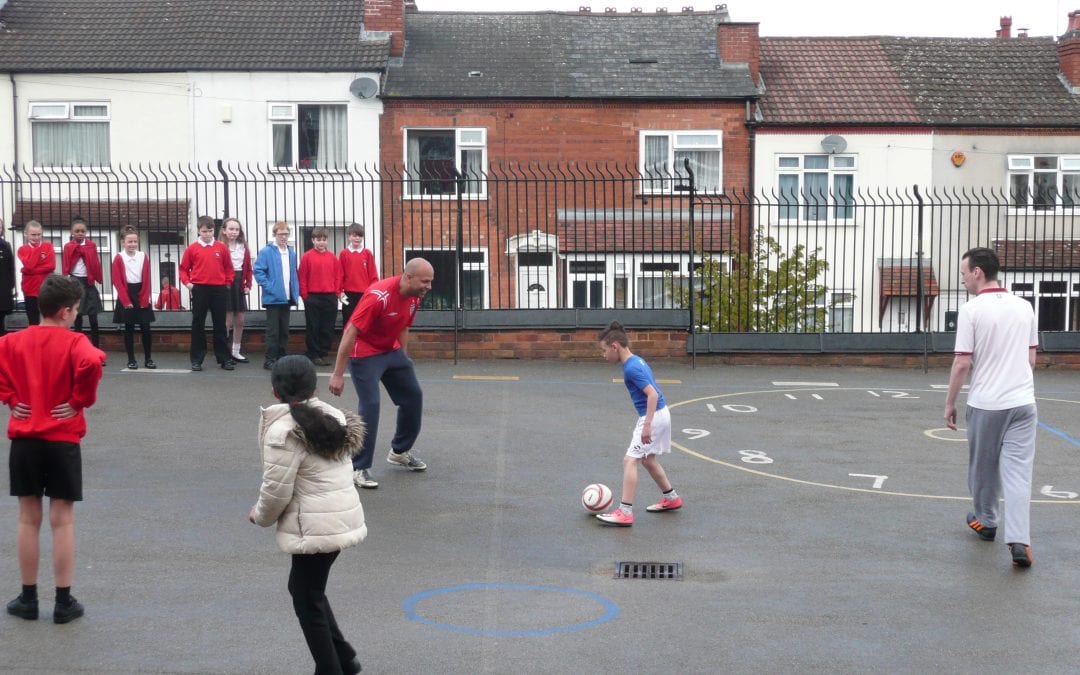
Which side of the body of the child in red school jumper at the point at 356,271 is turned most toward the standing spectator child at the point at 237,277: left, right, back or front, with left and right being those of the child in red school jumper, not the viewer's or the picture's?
right

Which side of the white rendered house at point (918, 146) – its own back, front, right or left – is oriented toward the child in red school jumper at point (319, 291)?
front

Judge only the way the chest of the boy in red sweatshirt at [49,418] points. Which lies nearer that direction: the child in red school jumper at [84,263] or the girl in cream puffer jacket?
the child in red school jumper

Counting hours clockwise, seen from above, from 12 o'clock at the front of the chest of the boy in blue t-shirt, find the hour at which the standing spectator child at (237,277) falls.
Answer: The standing spectator child is roughly at 2 o'clock from the boy in blue t-shirt.

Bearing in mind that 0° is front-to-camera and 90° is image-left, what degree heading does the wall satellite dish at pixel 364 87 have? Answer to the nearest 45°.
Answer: approximately 0°

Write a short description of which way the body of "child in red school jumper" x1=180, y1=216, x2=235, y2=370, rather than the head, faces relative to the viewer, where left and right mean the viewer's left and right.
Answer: facing the viewer

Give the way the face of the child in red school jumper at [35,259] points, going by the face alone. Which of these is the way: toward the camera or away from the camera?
toward the camera

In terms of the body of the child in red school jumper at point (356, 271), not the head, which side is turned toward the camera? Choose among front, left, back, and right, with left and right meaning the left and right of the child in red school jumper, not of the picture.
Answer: front

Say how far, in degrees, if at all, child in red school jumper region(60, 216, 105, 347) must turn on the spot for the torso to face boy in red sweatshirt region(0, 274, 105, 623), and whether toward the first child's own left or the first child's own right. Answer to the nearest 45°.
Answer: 0° — they already face them

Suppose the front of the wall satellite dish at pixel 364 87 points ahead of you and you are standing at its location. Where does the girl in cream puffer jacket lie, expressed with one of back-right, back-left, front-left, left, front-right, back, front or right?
front

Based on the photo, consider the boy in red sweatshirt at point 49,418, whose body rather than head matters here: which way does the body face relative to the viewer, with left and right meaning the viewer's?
facing away from the viewer
